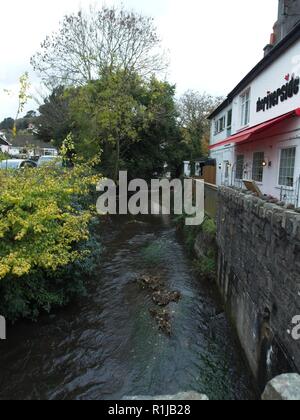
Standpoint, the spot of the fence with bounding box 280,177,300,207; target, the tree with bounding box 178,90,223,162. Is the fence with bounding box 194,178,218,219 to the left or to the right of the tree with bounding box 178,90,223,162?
left
